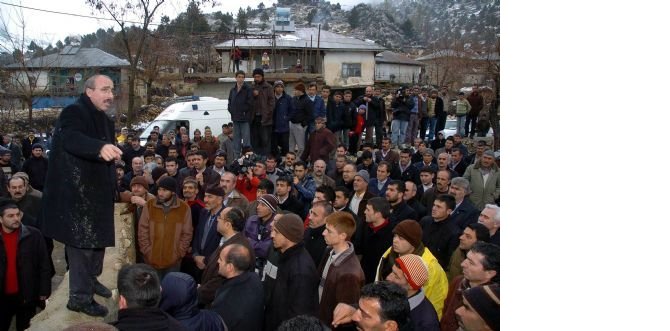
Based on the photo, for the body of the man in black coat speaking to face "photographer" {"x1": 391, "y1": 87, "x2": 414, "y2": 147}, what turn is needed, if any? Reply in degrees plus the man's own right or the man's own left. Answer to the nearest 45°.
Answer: approximately 45° to the man's own left

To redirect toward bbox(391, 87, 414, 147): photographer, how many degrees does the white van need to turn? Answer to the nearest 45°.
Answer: approximately 135° to its left

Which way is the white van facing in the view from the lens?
facing to the left of the viewer

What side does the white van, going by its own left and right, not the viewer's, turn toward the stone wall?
left

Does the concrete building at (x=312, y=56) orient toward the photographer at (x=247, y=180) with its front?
yes

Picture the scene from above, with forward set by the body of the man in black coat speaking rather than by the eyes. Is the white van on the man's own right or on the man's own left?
on the man's own left

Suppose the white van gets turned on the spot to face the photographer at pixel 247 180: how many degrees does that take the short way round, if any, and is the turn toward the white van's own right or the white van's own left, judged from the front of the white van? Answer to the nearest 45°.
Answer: approximately 90° to the white van's own left

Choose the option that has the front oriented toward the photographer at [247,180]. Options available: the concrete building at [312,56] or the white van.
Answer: the concrete building

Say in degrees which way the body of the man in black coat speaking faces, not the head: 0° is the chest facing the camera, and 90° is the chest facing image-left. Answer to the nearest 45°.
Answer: approximately 270°

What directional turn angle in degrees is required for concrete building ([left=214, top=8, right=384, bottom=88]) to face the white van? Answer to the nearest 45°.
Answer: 0° — it already faces it

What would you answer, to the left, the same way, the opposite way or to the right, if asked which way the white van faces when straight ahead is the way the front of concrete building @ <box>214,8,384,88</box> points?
to the right
